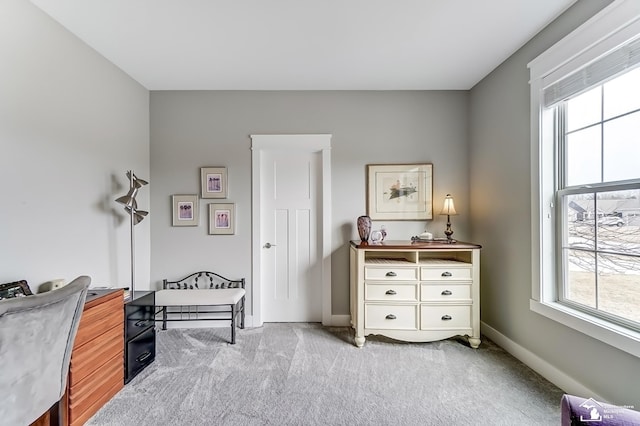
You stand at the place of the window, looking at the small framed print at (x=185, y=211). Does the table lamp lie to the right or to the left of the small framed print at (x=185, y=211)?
right

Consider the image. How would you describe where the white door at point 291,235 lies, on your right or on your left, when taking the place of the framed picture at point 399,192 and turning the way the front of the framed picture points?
on your right

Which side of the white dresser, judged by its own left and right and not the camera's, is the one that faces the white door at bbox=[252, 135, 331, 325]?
right

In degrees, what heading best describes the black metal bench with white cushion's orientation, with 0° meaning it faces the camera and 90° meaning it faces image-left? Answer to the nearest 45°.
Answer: approximately 0°

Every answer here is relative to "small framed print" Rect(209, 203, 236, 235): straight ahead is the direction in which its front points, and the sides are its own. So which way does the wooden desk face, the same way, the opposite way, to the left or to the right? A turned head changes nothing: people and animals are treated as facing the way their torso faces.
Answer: to the left

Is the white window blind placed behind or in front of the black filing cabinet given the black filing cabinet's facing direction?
in front

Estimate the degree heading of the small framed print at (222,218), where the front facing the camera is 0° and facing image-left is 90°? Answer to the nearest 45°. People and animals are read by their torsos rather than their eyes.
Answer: approximately 0°

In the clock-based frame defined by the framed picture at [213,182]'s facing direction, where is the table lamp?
The table lamp is roughly at 10 o'clock from the framed picture.
